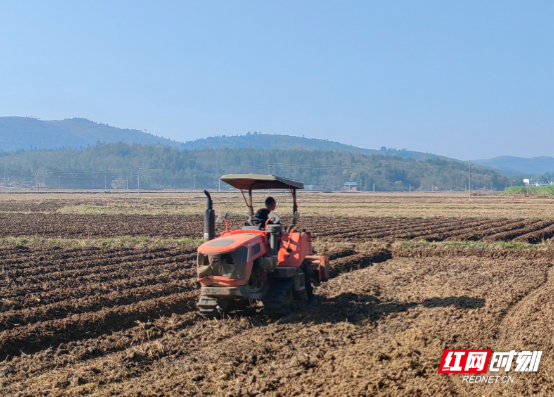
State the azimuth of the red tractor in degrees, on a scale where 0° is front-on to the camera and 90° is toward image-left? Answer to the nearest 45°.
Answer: approximately 45°
